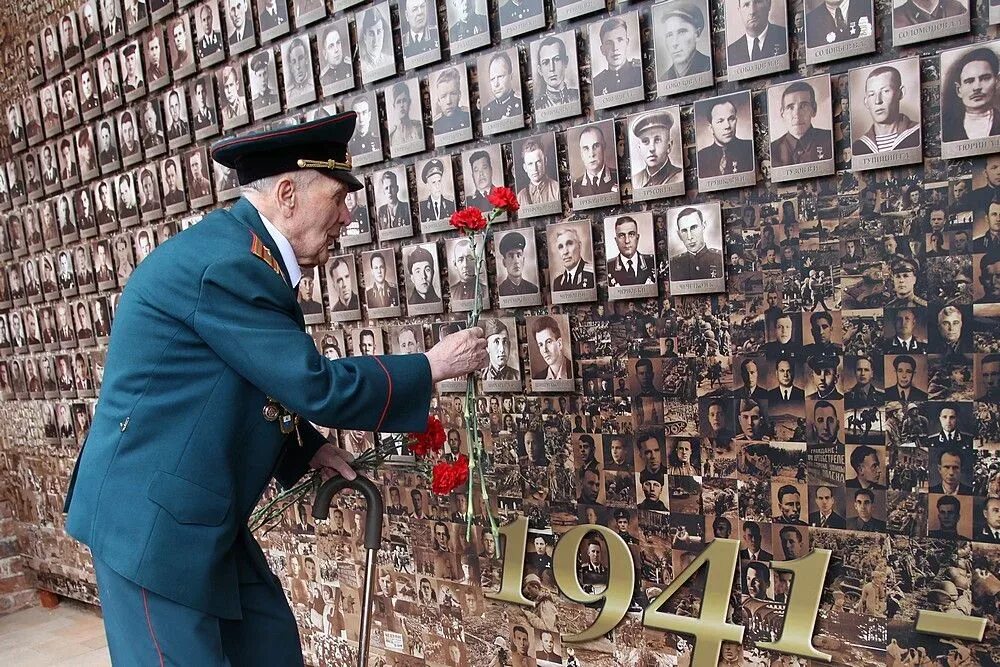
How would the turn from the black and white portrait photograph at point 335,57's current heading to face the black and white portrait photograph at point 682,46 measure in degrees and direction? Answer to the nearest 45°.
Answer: approximately 90° to its left

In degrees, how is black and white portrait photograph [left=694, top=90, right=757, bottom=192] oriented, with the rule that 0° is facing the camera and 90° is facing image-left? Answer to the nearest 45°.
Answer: approximately 45°

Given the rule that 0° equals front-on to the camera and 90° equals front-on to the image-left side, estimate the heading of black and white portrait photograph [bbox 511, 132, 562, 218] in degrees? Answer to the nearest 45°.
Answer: approximately 45°

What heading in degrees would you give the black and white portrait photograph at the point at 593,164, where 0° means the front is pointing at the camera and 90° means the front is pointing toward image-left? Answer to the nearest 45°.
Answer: approximately 45°

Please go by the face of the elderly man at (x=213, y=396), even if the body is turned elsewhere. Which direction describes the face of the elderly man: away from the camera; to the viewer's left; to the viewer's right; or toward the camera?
to the viewer's right

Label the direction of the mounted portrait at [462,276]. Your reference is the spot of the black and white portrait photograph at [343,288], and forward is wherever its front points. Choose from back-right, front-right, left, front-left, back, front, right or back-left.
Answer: left
